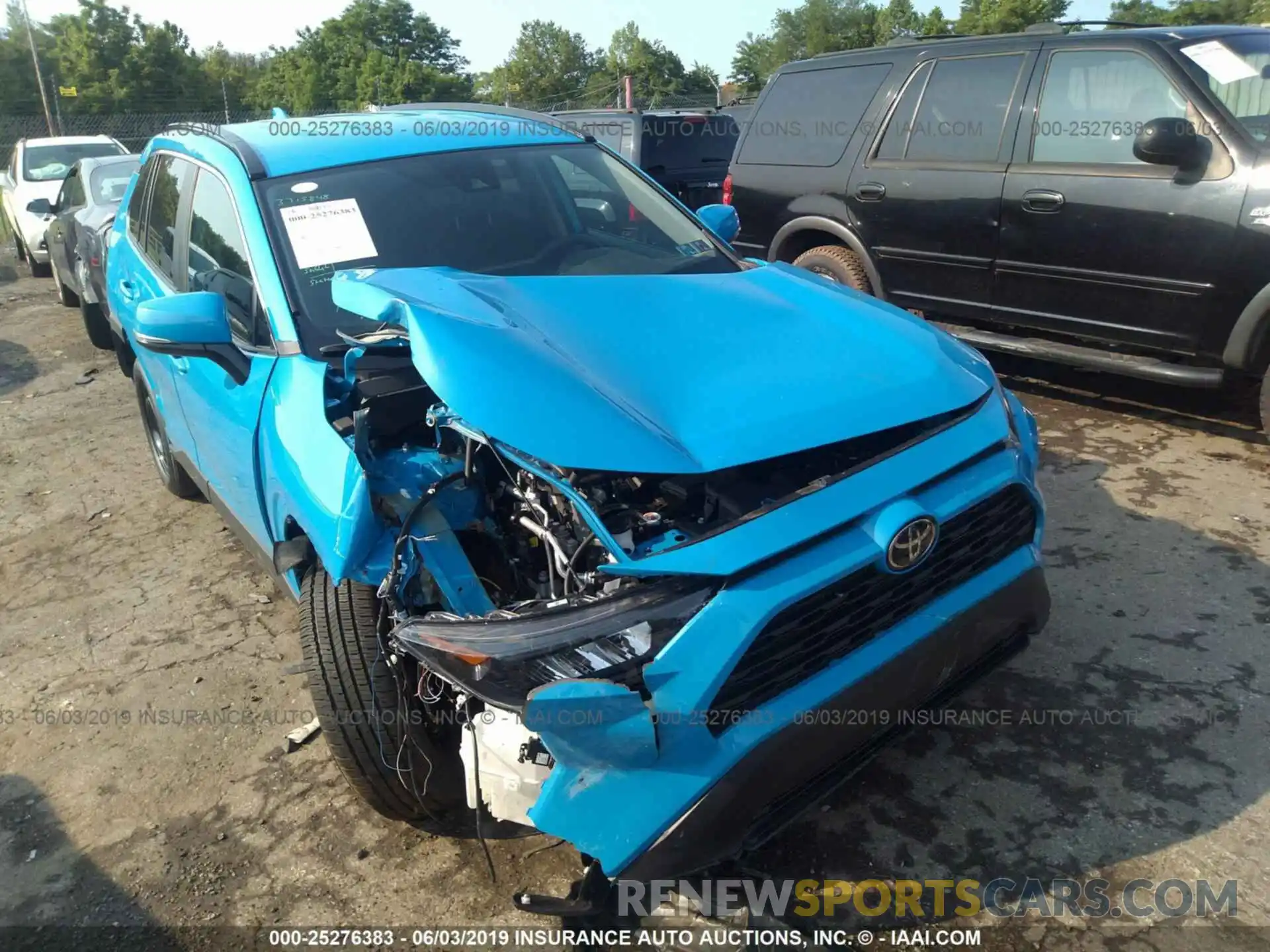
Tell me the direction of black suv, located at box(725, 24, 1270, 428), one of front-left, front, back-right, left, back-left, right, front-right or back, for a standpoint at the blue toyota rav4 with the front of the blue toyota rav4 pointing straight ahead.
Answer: left

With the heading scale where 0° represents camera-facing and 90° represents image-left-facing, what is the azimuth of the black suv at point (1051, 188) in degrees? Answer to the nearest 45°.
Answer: approximately 315°

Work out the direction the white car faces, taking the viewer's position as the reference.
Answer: facing the viewer and to the right of the viewer

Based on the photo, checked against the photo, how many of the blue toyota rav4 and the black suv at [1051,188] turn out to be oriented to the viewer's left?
0

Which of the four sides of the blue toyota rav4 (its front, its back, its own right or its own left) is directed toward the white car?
back
